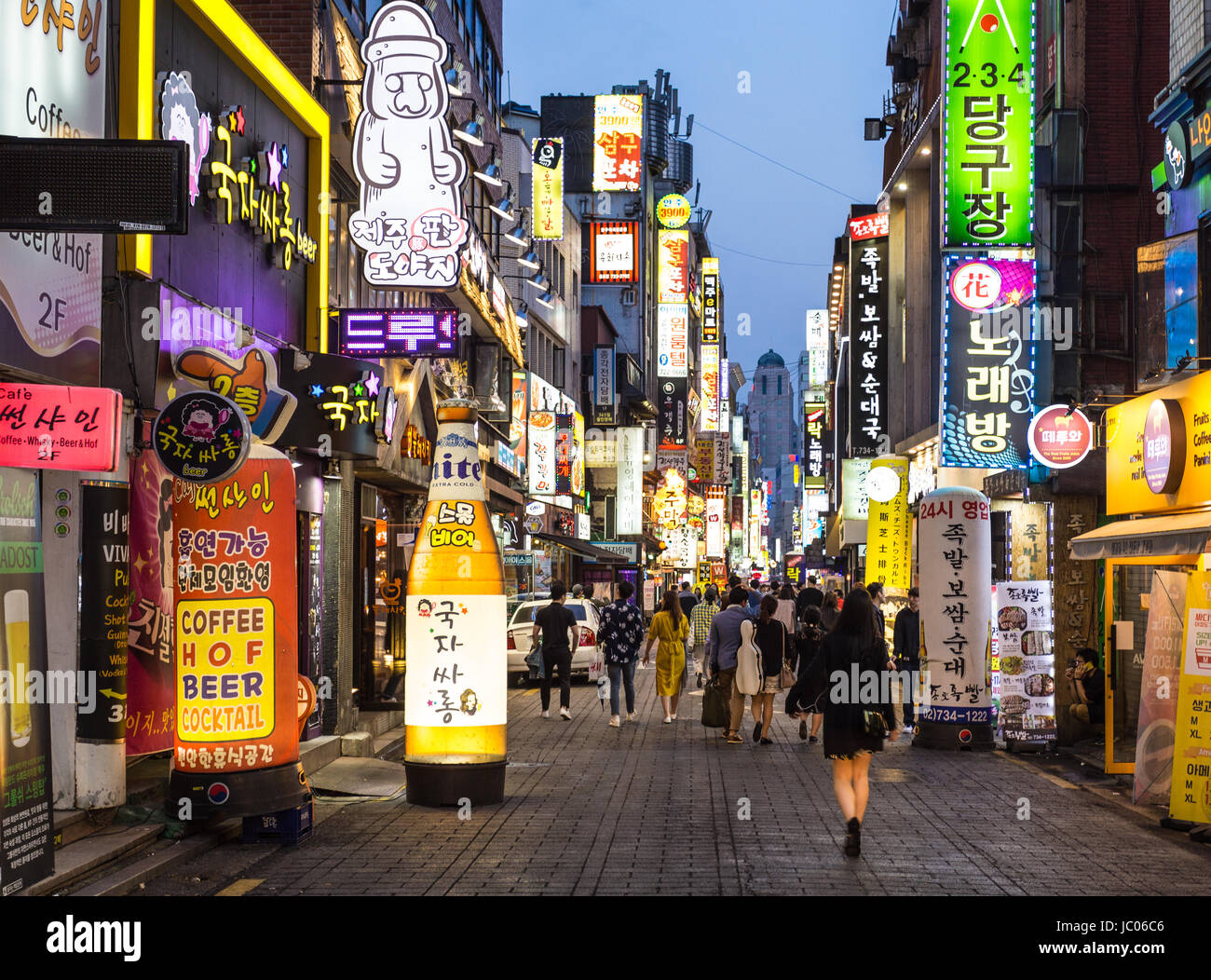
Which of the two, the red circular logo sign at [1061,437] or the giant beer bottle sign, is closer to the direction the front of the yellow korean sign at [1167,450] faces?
the giant beer bottle sign

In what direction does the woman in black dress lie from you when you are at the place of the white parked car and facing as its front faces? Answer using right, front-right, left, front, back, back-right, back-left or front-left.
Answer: back

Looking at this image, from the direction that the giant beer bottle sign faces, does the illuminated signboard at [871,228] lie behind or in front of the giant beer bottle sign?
behind

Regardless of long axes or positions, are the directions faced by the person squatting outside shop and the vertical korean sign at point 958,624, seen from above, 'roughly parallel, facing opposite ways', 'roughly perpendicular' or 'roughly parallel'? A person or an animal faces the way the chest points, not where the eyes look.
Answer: roughly perpendicular

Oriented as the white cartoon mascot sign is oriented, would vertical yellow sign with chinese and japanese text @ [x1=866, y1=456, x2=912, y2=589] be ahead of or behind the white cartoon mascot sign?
behind

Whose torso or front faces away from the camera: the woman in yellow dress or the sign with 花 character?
the woman in yellow dress
